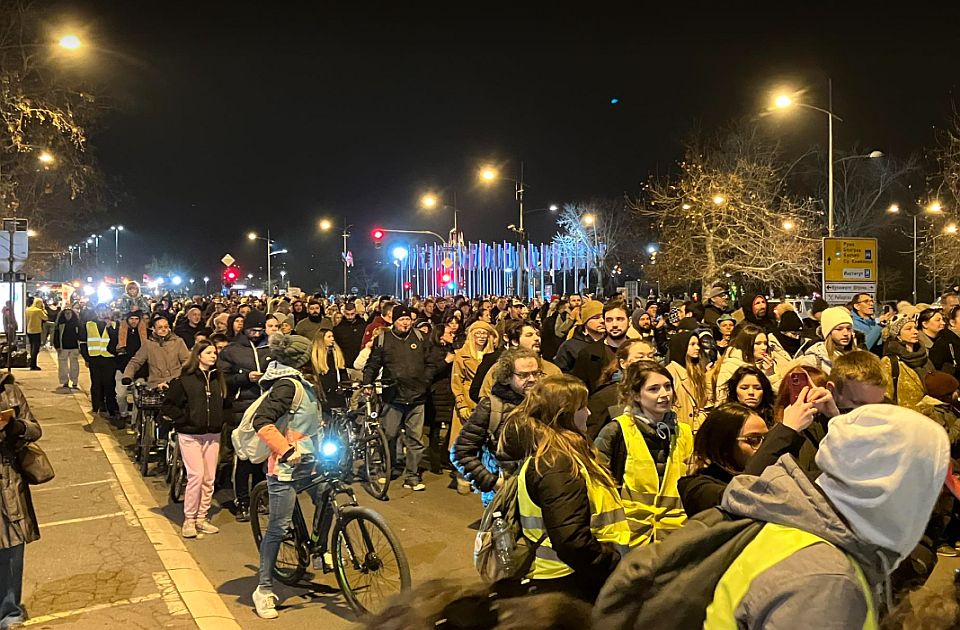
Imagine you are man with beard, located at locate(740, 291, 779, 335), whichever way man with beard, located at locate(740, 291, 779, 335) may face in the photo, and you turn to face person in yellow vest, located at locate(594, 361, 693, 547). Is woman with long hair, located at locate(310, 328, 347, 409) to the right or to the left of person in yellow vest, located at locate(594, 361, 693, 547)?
right

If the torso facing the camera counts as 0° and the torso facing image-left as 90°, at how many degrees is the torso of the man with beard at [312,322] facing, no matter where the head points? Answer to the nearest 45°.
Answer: approximately 0°

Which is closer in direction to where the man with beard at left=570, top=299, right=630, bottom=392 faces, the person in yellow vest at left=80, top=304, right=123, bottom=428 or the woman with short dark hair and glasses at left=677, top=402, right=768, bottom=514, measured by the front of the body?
the woman with short dark hair and glasses

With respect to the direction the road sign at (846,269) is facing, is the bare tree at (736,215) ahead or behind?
behind

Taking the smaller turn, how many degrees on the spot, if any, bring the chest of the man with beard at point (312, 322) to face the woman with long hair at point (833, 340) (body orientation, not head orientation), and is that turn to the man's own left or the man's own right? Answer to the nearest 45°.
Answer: approximately 45° to the man's own left
